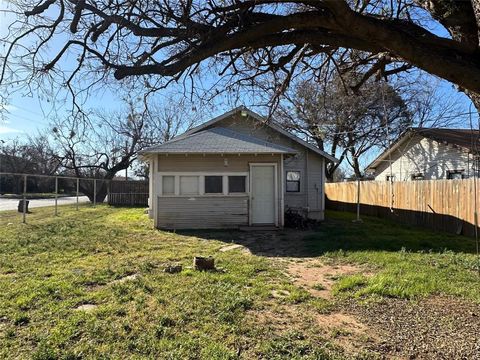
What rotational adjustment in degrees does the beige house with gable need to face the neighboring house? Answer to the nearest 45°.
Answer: approximately 135° to its left

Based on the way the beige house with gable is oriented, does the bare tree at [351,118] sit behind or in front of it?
behind

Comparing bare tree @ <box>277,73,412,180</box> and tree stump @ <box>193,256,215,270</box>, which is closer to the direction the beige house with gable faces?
the tree stump

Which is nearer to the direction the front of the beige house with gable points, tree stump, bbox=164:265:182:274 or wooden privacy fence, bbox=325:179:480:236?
the tree stump

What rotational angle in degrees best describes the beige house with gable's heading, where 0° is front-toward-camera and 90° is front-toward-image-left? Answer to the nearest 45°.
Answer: approximately 0°

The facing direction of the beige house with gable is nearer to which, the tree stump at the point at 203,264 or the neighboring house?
the tree stump

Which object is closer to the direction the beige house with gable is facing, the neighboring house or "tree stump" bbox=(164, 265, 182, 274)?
the tree stump

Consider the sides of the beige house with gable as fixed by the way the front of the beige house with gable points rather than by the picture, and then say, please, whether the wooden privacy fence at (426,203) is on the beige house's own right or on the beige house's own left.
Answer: on the beige house's own left

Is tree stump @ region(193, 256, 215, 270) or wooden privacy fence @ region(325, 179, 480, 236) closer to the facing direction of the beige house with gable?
the tree stump

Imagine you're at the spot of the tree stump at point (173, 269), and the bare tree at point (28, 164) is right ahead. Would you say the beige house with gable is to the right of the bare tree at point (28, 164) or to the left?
right

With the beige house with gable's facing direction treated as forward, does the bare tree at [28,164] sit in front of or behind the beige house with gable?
behind

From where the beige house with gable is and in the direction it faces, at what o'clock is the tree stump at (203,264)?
The tree stump is roughly at 12 o'clock from the beige house with gable.
